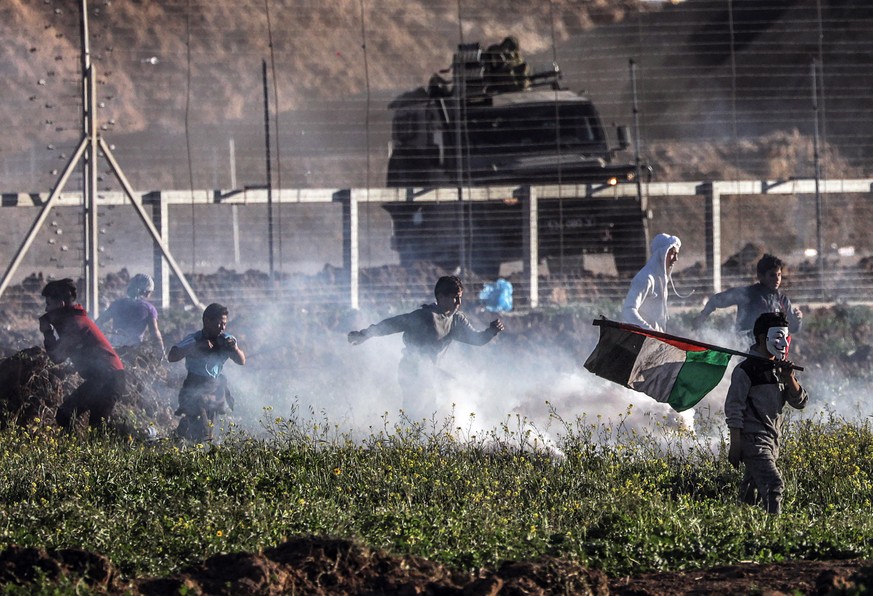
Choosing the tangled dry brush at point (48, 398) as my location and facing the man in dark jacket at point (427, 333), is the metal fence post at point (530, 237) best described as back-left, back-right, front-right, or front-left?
front-left

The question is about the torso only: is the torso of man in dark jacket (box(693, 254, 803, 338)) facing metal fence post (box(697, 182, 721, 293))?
no

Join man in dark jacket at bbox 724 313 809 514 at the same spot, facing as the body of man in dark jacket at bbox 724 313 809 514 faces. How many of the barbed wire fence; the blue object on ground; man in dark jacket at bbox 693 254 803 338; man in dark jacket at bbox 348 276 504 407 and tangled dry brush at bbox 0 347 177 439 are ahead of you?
0

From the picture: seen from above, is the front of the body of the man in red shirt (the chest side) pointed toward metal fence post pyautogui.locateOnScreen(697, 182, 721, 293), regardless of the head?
no

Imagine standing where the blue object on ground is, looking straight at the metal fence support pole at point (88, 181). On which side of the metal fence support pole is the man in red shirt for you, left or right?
left

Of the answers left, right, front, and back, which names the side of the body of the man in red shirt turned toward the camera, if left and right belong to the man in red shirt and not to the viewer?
left

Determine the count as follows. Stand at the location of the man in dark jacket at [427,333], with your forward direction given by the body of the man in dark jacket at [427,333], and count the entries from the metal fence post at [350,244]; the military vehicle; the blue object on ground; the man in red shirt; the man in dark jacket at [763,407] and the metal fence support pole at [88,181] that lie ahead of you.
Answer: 1

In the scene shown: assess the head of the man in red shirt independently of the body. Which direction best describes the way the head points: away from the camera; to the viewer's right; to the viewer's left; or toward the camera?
to the viewer's left

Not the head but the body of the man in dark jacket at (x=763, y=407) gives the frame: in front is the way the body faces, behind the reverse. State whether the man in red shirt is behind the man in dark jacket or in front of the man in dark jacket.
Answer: behind

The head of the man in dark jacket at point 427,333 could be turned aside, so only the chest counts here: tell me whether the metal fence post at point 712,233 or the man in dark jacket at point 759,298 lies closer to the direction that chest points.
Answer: the man in dark jacket
